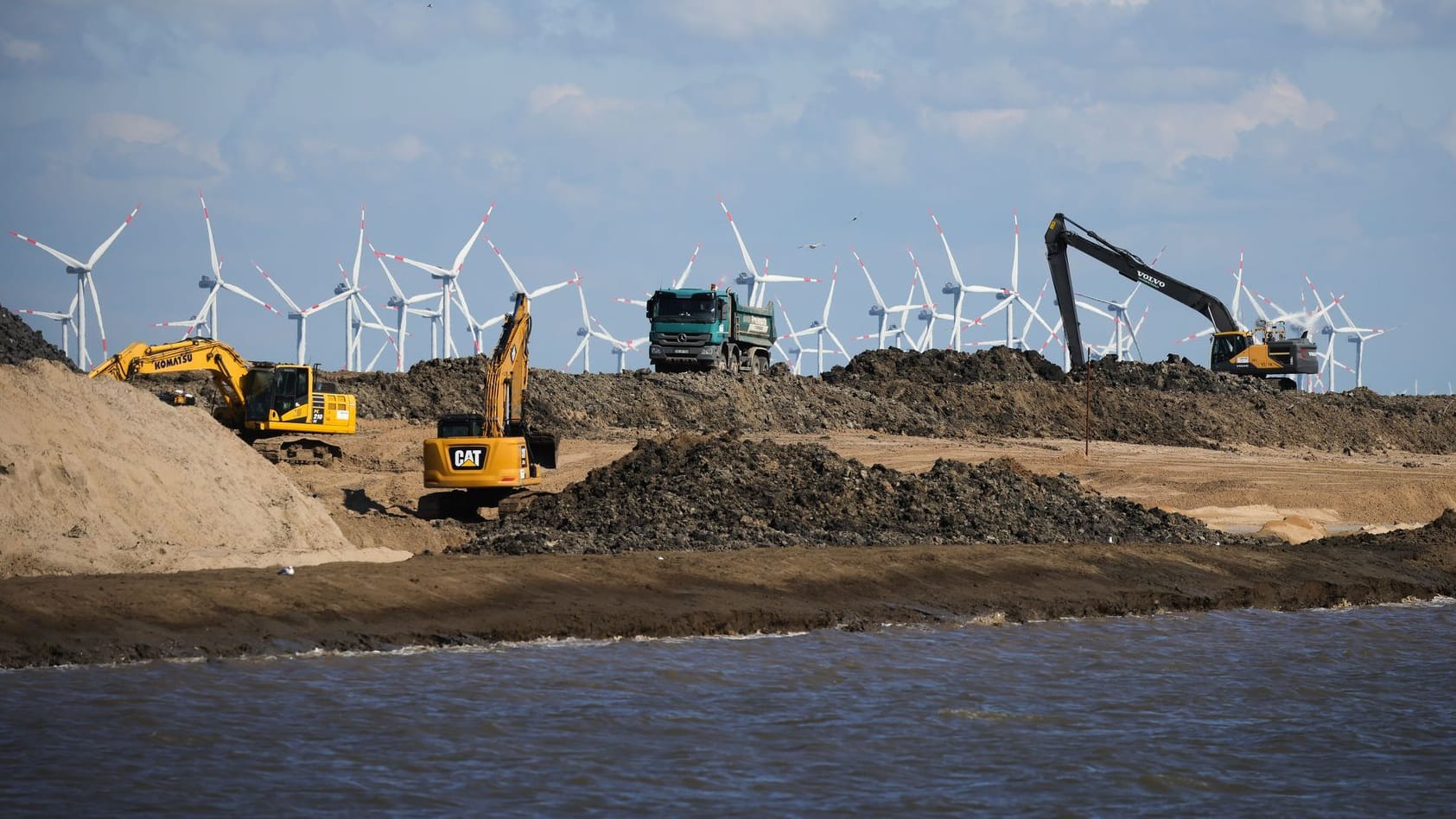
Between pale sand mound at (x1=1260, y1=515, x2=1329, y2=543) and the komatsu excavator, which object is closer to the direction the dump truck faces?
the komatsu excavator

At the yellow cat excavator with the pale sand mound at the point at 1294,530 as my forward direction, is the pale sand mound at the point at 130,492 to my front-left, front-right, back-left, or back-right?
back-right

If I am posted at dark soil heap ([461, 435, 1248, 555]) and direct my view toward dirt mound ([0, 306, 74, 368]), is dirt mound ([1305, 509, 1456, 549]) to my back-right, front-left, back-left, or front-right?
back-right

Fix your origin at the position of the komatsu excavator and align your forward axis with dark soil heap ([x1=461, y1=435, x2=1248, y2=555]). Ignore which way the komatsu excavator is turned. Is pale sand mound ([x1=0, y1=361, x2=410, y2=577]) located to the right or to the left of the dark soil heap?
right

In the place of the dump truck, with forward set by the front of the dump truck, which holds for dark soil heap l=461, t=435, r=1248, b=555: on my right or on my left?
on my left

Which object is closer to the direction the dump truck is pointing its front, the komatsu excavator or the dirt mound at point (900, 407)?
the komatsu excavator

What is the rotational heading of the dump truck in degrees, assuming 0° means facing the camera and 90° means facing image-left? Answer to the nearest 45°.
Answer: approximately 45°
